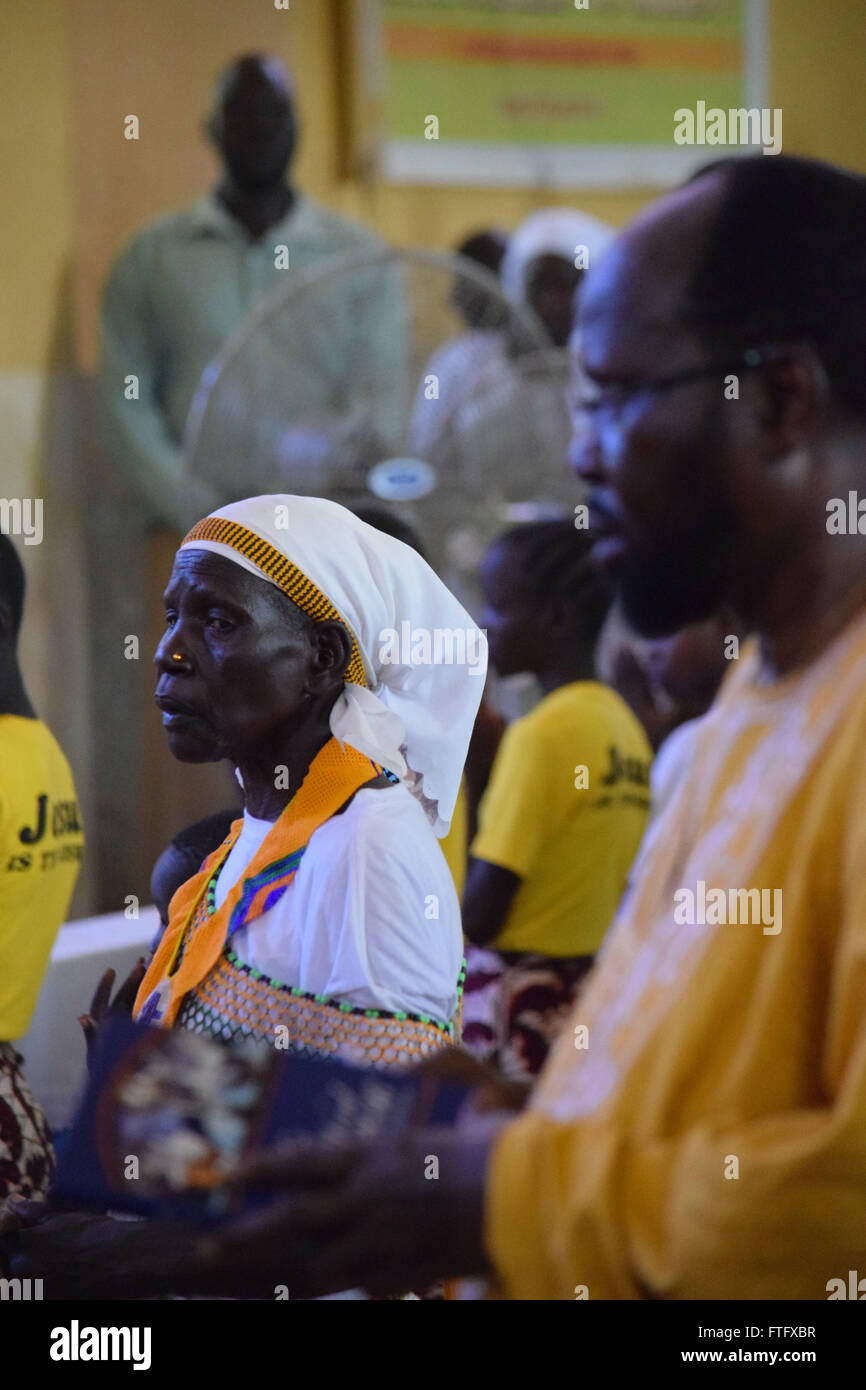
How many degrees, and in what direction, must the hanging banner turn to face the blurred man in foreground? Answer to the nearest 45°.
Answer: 0° — it already faces them

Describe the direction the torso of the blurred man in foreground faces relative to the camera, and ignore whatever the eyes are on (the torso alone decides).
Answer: to the viewer's left

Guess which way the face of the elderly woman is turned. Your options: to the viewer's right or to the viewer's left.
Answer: to the viewer's left

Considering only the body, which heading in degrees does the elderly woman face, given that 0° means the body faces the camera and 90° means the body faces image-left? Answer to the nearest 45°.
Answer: approximately 45°

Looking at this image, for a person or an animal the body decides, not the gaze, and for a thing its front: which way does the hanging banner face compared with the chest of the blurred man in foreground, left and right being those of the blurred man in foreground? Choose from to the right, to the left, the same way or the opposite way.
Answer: to the left

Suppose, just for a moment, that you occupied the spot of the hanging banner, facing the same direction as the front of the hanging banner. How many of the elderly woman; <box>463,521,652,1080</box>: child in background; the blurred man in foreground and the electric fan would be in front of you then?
4

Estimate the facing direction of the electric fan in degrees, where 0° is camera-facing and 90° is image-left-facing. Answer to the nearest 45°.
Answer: approximately 0°

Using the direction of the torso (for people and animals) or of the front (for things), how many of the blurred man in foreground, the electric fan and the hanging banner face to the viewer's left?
1
